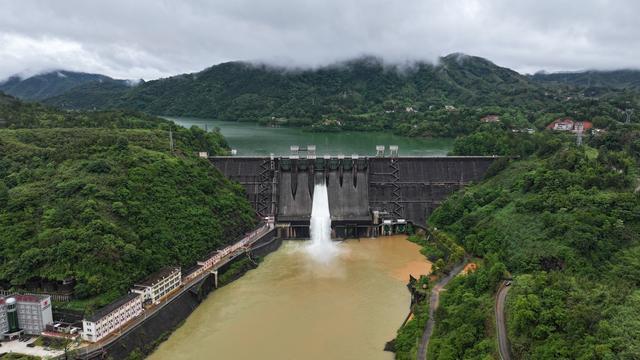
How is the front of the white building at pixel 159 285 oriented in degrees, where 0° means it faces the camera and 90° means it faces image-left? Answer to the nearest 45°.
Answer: approximately 315°

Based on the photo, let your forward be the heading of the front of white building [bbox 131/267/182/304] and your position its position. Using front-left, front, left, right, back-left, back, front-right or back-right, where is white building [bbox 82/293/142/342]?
right

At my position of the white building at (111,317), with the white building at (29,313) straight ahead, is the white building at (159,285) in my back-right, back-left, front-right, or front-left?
back-right

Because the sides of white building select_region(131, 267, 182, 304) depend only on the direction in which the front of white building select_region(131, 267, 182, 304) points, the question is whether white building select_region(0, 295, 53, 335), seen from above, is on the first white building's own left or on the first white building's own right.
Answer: on the first white building's own right

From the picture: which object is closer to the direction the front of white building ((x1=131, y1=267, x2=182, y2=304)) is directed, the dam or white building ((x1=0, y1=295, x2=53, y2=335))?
the dam

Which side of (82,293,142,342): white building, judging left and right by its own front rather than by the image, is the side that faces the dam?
left

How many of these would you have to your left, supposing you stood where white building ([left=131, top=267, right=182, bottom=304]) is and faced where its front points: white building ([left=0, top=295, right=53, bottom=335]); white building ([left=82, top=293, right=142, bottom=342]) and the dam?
1

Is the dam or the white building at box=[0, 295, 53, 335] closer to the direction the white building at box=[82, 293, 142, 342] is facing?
the dam

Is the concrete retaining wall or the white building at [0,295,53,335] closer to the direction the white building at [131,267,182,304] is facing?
the concrete retaining wall

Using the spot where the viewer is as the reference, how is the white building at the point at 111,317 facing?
facing the viewer and to the right of the viewer

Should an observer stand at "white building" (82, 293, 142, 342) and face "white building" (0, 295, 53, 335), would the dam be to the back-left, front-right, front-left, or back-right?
back-right

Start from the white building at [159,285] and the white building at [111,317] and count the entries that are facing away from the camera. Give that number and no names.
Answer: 0

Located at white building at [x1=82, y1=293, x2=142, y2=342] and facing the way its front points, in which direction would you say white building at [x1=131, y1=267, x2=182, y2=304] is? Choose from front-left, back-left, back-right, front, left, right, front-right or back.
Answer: left
